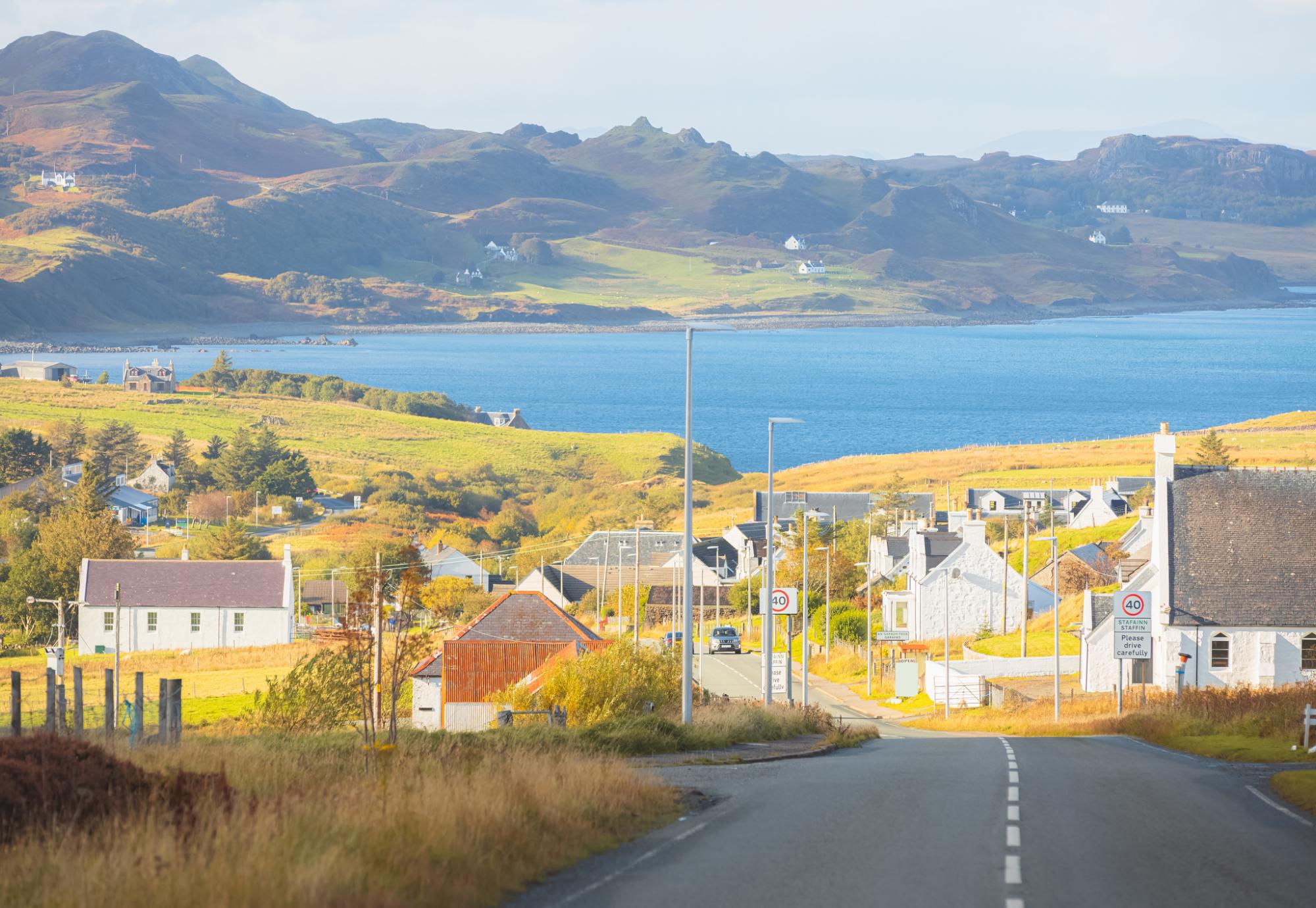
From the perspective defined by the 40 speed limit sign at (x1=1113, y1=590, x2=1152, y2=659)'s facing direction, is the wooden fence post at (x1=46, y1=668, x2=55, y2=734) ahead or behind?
ahead

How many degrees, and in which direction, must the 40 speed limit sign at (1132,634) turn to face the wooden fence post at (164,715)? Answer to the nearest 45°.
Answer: approximately 45° to its right

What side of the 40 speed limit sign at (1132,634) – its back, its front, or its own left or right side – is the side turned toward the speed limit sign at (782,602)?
right

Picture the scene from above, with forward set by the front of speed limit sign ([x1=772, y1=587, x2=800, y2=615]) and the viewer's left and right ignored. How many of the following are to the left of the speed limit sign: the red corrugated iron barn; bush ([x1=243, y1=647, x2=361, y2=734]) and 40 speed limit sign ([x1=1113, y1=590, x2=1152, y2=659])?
1

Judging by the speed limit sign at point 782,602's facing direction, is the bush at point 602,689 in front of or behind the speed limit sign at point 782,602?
in front

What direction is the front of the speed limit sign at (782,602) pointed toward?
toward the camera

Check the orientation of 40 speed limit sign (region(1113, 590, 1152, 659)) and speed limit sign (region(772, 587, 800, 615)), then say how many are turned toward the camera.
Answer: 2

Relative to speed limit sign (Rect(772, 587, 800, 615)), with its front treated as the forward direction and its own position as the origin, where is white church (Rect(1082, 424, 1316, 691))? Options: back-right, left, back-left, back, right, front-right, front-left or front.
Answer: back-left

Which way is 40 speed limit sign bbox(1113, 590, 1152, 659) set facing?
toward the camera

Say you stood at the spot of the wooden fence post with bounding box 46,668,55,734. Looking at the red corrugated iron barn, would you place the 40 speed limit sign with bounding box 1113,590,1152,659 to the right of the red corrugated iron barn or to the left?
right

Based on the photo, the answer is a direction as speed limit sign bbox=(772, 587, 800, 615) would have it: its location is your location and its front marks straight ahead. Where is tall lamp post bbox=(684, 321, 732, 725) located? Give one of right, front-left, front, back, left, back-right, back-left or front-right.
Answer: front
